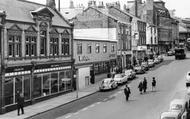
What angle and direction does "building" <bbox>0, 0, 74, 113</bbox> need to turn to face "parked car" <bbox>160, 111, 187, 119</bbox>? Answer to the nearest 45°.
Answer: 0° — it already faces it

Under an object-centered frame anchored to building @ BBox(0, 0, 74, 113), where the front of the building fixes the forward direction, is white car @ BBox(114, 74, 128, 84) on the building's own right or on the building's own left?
on the building's own left

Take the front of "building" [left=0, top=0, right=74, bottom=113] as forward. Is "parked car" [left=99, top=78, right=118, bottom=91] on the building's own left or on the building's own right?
on the building's own left

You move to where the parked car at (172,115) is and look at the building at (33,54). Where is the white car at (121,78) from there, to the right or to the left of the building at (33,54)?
right

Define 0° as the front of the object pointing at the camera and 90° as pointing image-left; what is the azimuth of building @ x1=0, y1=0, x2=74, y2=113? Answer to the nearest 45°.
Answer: approximately 315°

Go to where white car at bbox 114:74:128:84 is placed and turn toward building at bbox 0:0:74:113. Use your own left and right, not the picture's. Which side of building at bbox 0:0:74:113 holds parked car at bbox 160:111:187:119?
left
